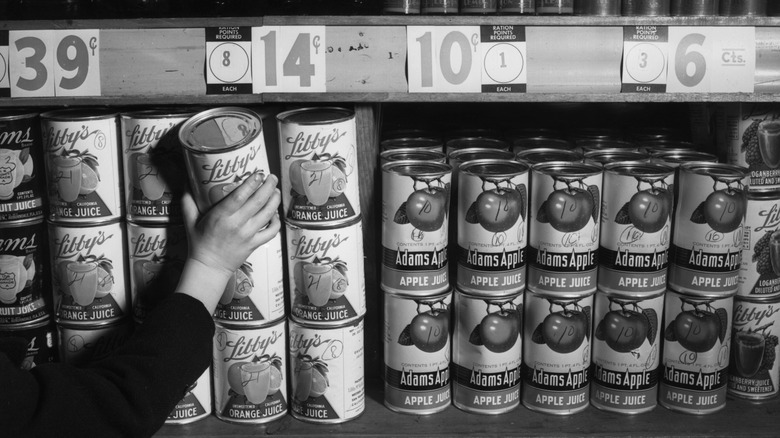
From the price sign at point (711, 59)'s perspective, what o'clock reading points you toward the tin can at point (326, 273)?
The tin can is roughly at 2 o'clock from the price sign.

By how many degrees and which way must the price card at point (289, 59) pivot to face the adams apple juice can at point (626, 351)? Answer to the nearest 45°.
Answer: approximately 90° to its left

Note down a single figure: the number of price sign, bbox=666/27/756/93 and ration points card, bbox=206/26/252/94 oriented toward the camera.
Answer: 2

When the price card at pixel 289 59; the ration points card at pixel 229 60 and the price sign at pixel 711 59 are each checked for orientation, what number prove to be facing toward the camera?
3

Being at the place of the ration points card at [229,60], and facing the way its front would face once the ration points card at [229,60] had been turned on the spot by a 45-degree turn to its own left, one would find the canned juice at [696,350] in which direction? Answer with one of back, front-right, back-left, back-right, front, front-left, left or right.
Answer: front-left

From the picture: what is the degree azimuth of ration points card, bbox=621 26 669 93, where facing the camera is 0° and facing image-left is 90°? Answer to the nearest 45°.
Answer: approximately 0°

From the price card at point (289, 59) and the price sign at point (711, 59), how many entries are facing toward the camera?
2

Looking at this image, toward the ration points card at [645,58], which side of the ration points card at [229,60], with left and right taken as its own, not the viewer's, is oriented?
left
